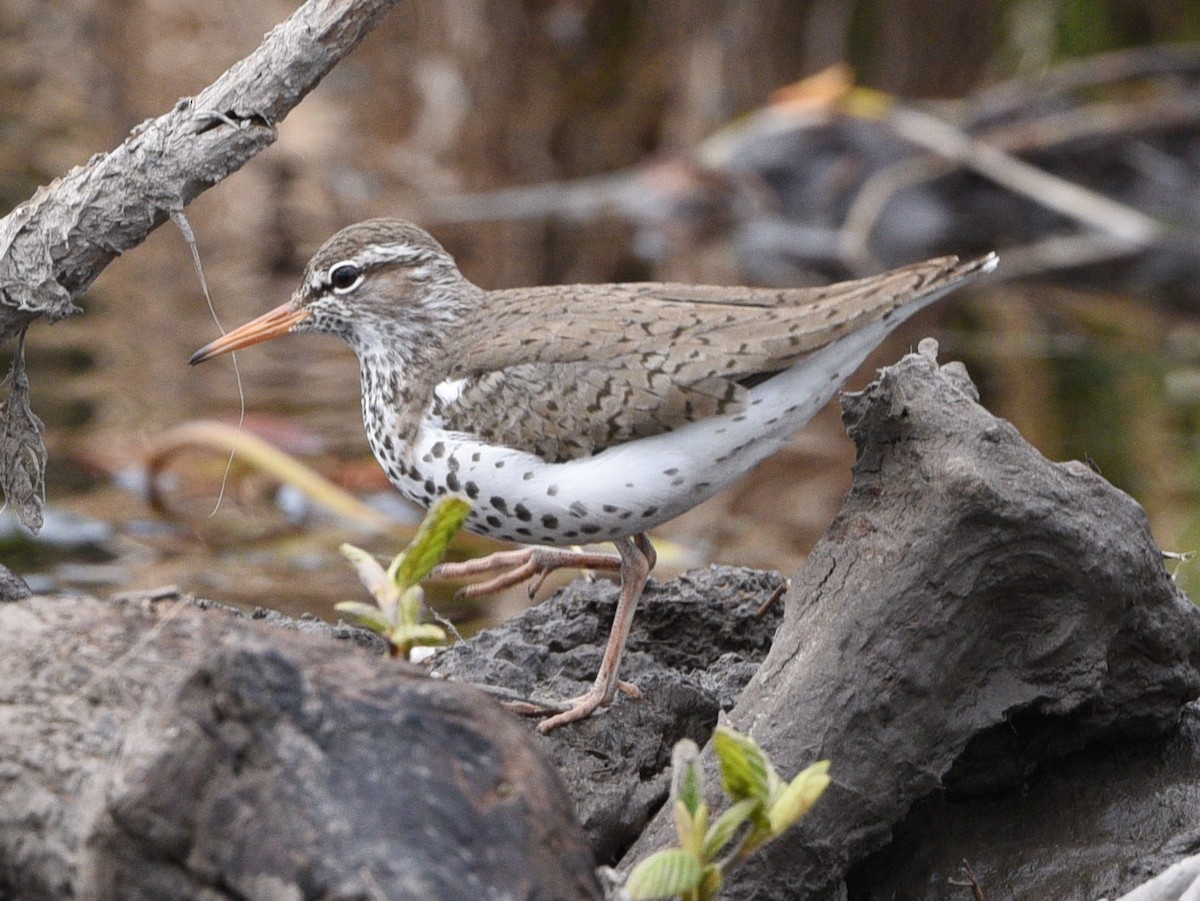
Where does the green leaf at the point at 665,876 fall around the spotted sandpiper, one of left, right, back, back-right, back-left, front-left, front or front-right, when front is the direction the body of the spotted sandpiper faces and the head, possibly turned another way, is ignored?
left

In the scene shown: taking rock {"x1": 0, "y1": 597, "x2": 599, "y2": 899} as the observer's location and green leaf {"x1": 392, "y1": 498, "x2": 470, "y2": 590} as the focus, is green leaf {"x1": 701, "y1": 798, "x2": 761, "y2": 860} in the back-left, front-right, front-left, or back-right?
front-right

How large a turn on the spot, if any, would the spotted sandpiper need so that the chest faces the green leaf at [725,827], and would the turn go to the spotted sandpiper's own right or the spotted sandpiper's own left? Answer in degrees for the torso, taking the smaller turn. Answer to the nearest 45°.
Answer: approximately 90° to the spotted sandpiper's own left

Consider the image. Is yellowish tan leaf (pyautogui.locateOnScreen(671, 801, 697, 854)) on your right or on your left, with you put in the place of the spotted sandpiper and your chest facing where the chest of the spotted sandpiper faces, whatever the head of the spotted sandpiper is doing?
on your left

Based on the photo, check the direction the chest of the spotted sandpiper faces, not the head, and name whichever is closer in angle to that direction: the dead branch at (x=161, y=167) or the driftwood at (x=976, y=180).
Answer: the dead branch

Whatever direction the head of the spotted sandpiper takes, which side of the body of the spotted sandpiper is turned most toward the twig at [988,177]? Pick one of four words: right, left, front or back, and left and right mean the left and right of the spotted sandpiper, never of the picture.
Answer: right

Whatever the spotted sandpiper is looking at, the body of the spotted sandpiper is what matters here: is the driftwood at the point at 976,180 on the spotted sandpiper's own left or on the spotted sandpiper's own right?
on the spotted sandpiper's own right

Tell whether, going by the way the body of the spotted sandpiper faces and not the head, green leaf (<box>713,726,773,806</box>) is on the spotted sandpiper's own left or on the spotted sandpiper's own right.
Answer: on the spotted sandpiper's own left

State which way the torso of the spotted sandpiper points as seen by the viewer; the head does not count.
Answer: to the viewer's left

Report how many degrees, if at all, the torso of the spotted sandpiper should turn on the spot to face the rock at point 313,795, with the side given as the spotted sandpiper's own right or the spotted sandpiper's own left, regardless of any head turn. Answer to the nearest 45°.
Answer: approximately 90° to the spotted sandpiper's own left
